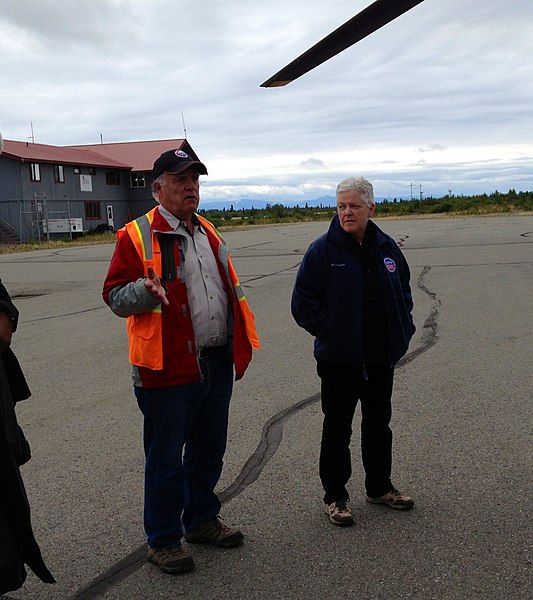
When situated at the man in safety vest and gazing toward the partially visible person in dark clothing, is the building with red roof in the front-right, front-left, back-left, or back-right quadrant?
back-right

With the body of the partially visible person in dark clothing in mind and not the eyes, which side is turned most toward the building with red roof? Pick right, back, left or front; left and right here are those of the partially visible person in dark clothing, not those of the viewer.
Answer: left

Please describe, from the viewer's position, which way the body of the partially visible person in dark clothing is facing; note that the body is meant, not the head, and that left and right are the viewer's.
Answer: facing to the right of the viewer

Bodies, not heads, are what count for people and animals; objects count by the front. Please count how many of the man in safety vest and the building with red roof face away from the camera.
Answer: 0

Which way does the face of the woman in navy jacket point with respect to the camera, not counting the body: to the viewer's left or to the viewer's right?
to the viewer's left

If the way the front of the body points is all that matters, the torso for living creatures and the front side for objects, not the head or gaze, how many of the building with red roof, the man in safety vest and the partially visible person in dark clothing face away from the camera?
0

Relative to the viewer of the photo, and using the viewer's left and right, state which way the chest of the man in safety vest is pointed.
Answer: facing the viewer and to the right of the viewer

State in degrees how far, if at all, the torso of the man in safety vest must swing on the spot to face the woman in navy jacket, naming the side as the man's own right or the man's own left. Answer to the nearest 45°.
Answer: approximately 45° to the man's own left

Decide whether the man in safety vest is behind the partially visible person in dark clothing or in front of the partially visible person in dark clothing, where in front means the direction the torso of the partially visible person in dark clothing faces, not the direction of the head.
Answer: in front

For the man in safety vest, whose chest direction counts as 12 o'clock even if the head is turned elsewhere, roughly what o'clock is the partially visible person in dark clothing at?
The partially visible person in dark clothing is roughly at 3 o'clock from the man in safety vest.

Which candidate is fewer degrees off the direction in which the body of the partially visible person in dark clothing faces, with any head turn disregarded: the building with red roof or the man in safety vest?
the man in safety vest

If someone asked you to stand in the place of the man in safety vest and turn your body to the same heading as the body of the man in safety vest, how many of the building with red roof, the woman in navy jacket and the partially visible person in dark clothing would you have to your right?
1

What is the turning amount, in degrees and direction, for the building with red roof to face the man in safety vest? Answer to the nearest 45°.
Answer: approximately 45° to its right
